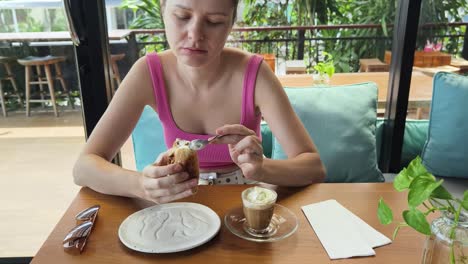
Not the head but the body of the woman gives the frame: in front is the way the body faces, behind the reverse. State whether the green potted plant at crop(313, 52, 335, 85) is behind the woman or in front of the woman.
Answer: behind

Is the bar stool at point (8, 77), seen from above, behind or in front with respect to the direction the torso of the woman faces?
behind

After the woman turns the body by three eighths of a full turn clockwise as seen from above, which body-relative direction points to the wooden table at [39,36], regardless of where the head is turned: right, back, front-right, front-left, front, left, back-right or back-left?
front

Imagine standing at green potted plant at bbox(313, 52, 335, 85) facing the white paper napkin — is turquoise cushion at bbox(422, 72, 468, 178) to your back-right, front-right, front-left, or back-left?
front-left

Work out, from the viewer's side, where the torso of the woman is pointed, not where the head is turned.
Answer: toward the camera

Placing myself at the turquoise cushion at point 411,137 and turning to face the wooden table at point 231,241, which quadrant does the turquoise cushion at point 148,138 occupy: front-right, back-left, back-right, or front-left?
front-right

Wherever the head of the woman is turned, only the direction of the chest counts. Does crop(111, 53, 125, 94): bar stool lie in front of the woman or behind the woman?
behind

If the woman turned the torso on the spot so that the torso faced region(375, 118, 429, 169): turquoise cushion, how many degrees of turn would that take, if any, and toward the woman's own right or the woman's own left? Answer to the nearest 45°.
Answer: approximately 135° to the woman's own left

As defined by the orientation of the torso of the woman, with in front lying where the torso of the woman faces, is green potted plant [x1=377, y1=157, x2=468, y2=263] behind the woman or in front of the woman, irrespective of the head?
in front
